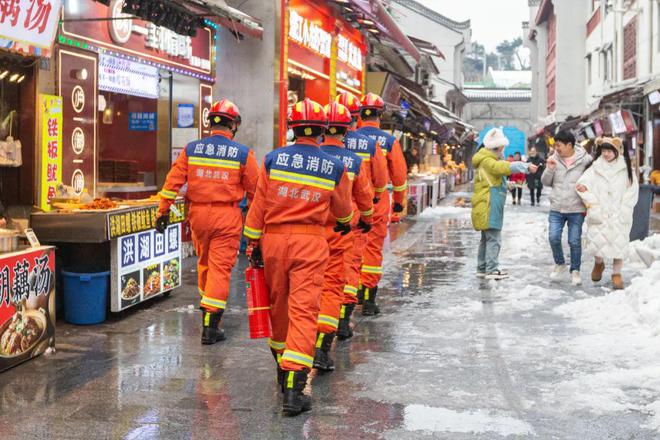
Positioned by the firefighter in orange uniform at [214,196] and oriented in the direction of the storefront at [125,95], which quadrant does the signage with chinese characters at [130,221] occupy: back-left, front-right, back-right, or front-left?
front-left

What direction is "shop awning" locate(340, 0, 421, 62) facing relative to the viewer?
to the viewer's right

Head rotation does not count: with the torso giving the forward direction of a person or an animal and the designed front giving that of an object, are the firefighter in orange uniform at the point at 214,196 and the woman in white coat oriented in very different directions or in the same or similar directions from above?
very different directions

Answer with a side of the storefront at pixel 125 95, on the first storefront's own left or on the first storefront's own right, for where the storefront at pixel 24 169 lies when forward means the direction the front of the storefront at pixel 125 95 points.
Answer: on the first storefront's own right

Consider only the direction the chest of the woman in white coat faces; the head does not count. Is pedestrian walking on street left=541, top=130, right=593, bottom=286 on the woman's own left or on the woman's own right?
on the woman's own right

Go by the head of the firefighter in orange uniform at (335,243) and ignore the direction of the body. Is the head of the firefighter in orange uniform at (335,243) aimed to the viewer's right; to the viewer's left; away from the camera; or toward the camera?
away from the camera

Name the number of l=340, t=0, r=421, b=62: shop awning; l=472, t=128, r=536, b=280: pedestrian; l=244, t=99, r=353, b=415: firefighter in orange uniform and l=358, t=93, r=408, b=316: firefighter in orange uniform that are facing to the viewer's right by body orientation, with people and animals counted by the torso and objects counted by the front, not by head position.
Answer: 2

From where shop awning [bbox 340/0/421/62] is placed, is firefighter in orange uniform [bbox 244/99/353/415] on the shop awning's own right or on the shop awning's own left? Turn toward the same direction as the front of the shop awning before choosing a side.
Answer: on the shop awning's own right

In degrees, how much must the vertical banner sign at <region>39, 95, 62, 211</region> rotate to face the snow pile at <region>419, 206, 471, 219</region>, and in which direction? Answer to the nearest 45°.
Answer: approximately 90° to its left

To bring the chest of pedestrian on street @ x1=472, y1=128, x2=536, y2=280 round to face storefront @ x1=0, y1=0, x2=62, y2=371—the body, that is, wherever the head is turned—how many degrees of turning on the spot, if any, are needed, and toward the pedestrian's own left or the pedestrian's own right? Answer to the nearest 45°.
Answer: approximately 135° to the pedestrian's own right

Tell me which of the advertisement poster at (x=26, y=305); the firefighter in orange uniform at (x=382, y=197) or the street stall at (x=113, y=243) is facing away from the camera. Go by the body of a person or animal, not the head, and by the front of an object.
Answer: the firefighter in orange uniform

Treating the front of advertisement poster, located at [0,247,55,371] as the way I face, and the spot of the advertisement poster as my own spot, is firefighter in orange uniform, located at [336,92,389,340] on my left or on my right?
on my left

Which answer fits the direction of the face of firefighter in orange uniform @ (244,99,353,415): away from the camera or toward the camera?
away from the camera

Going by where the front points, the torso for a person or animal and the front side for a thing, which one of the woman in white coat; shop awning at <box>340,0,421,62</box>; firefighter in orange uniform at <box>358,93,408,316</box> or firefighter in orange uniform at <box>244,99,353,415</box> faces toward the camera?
the woman in white coat

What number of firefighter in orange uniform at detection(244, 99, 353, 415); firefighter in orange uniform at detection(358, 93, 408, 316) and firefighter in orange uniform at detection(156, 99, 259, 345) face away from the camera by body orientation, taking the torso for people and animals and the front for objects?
3

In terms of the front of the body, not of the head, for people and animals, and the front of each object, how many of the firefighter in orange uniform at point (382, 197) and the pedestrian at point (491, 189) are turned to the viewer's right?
1
